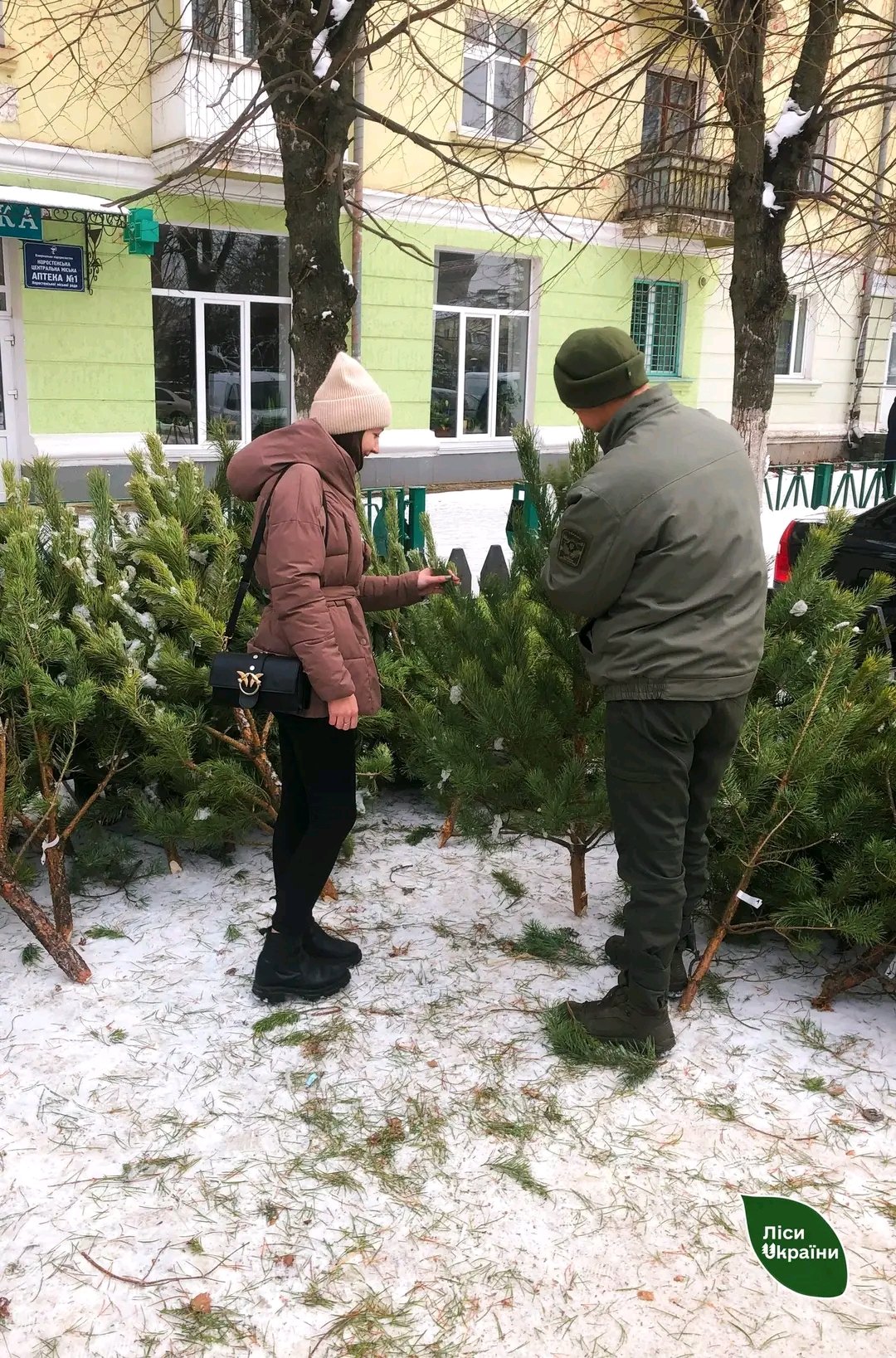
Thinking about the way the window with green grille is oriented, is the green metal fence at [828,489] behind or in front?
in front

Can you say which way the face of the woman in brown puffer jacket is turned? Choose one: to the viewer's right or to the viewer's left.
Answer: to the viewer's right

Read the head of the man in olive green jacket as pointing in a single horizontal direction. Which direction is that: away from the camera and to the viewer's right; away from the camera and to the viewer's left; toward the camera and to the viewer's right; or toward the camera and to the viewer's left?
away from the camera and to the viewer's left

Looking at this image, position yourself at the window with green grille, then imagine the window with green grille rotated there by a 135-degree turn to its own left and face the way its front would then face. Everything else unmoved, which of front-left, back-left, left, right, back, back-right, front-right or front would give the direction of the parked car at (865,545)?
back-right

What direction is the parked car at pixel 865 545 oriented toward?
to the viewer's right

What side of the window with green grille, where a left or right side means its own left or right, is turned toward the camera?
front

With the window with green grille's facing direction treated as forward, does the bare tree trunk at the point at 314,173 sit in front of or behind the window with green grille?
in front

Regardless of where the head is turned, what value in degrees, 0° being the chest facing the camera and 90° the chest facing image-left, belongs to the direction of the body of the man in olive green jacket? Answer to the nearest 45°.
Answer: approximately 135°

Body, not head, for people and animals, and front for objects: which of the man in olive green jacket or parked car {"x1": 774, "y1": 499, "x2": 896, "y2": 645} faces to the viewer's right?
the parked car

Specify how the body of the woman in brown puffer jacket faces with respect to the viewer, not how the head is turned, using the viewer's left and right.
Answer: facing to the right of the viewer
